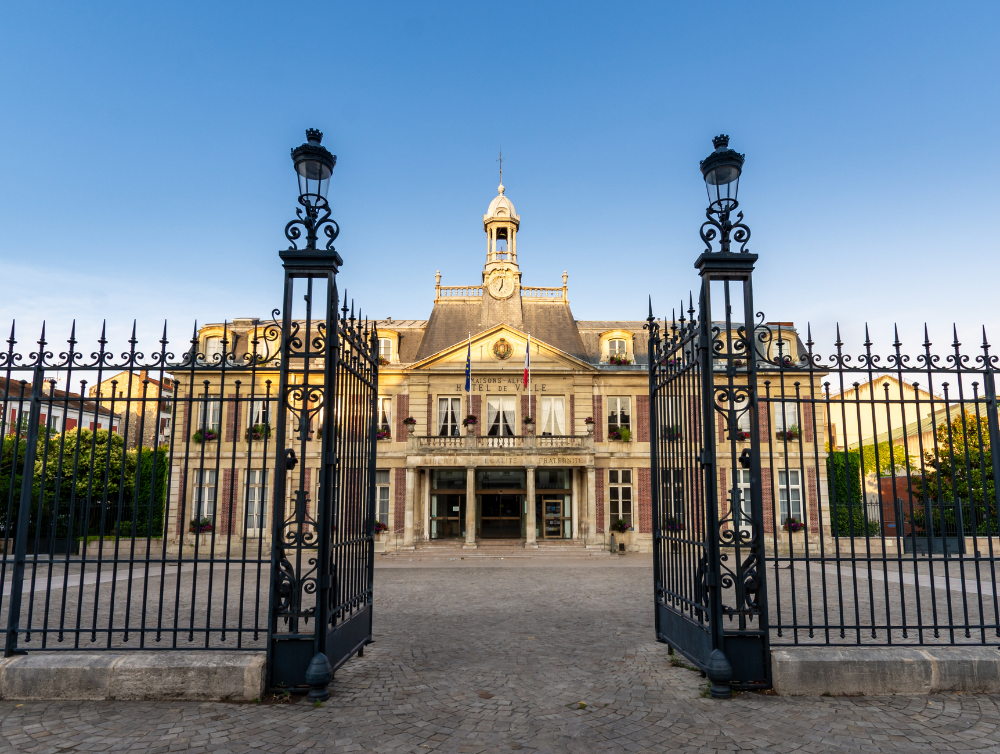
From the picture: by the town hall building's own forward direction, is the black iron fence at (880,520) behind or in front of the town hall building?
in front

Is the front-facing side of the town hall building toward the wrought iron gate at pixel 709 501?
yes

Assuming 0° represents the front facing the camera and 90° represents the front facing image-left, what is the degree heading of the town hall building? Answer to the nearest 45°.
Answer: approximately 0°

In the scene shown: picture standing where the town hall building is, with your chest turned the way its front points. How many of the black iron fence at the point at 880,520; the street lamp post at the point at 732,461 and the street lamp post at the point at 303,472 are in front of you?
3

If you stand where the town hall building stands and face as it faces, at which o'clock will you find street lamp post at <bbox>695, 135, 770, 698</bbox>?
The street lamp post is roughly at 12 o'clock from the town hall building.

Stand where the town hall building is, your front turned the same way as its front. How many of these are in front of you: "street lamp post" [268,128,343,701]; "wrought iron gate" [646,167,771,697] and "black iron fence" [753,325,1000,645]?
3

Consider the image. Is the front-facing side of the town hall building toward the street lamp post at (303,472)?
yes
